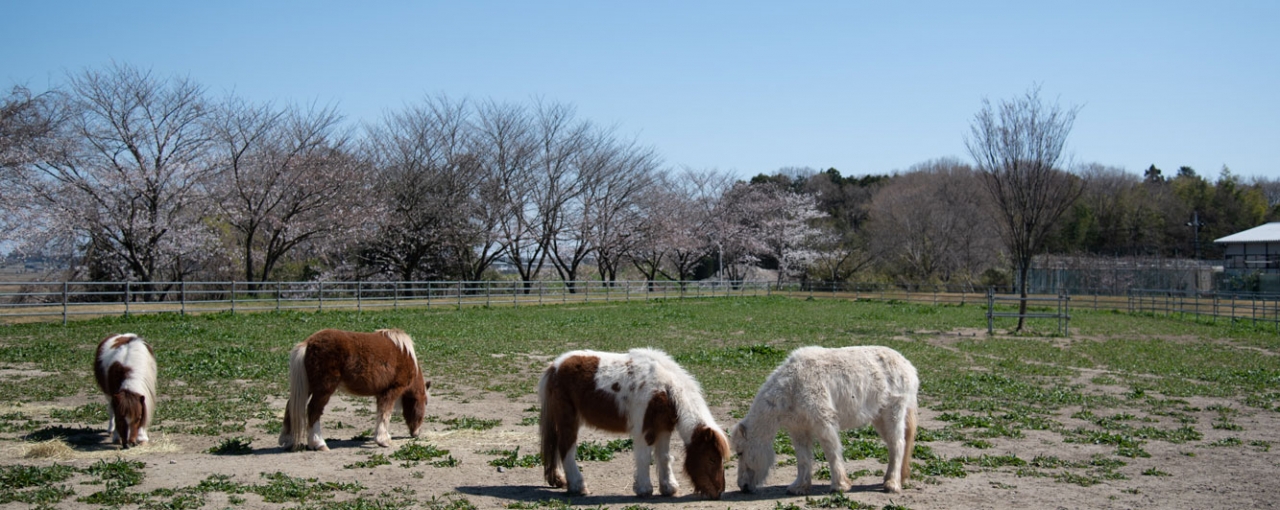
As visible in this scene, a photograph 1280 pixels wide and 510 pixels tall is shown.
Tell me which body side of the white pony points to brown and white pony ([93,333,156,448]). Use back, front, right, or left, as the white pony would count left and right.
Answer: front

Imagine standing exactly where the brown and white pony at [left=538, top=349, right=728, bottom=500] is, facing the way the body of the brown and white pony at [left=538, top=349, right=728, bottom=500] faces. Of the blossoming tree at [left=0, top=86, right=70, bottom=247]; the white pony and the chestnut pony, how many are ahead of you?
1

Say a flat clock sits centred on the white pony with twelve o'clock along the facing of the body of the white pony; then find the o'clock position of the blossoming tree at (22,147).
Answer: The blossoming tree is roughly at 1 o'clock from the white pony.

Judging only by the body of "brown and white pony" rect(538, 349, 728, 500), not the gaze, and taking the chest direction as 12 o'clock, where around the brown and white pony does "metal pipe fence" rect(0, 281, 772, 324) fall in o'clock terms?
The metal pipe fence is roughly at 8 o'clock from the brown and white pony.

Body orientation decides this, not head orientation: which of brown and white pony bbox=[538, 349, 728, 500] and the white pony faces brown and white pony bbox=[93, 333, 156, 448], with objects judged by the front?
the white pony

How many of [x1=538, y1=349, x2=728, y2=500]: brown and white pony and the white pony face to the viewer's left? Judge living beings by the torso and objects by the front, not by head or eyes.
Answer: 1

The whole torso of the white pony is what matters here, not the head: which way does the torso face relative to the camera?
to the viewer's left

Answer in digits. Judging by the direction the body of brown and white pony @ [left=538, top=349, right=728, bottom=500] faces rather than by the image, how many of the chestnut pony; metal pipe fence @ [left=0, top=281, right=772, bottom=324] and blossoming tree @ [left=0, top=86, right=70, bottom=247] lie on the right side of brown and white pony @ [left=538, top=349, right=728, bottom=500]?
0

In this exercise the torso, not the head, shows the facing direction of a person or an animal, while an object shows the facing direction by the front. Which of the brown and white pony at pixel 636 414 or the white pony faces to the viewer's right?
the brown and white pony

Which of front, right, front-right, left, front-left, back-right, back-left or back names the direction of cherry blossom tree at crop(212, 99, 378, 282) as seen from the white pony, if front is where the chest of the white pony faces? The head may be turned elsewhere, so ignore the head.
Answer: front-right

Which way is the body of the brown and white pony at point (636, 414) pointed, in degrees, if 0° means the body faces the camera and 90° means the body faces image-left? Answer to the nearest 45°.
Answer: approximately 270°

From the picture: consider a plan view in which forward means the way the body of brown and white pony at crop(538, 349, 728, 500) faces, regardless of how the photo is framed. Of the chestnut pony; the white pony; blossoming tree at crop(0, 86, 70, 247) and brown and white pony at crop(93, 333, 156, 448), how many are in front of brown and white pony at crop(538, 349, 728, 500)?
1

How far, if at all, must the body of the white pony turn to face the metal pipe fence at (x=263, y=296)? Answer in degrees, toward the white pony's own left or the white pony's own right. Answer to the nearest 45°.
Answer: approximately 45° to the white pony's own right

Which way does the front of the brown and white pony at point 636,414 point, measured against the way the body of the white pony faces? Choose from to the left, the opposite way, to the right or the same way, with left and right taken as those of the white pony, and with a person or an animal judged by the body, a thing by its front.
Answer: the opposite way

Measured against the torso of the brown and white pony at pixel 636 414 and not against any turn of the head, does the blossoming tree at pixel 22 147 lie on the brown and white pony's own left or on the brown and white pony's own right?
on the brown and white pony's own left

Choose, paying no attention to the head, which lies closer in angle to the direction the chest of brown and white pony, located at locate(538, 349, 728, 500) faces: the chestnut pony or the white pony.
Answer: the white pony

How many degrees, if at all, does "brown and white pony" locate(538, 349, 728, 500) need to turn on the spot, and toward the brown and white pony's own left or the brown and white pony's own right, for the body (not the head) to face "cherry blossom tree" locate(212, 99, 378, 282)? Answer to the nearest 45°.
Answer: approximately 135° to the brown and white pony's own left

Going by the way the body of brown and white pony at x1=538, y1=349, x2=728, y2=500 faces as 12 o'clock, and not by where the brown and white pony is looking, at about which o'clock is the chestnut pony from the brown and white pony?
The chestnut pony is roughly at 7 o'clock from the brown and white pony.
